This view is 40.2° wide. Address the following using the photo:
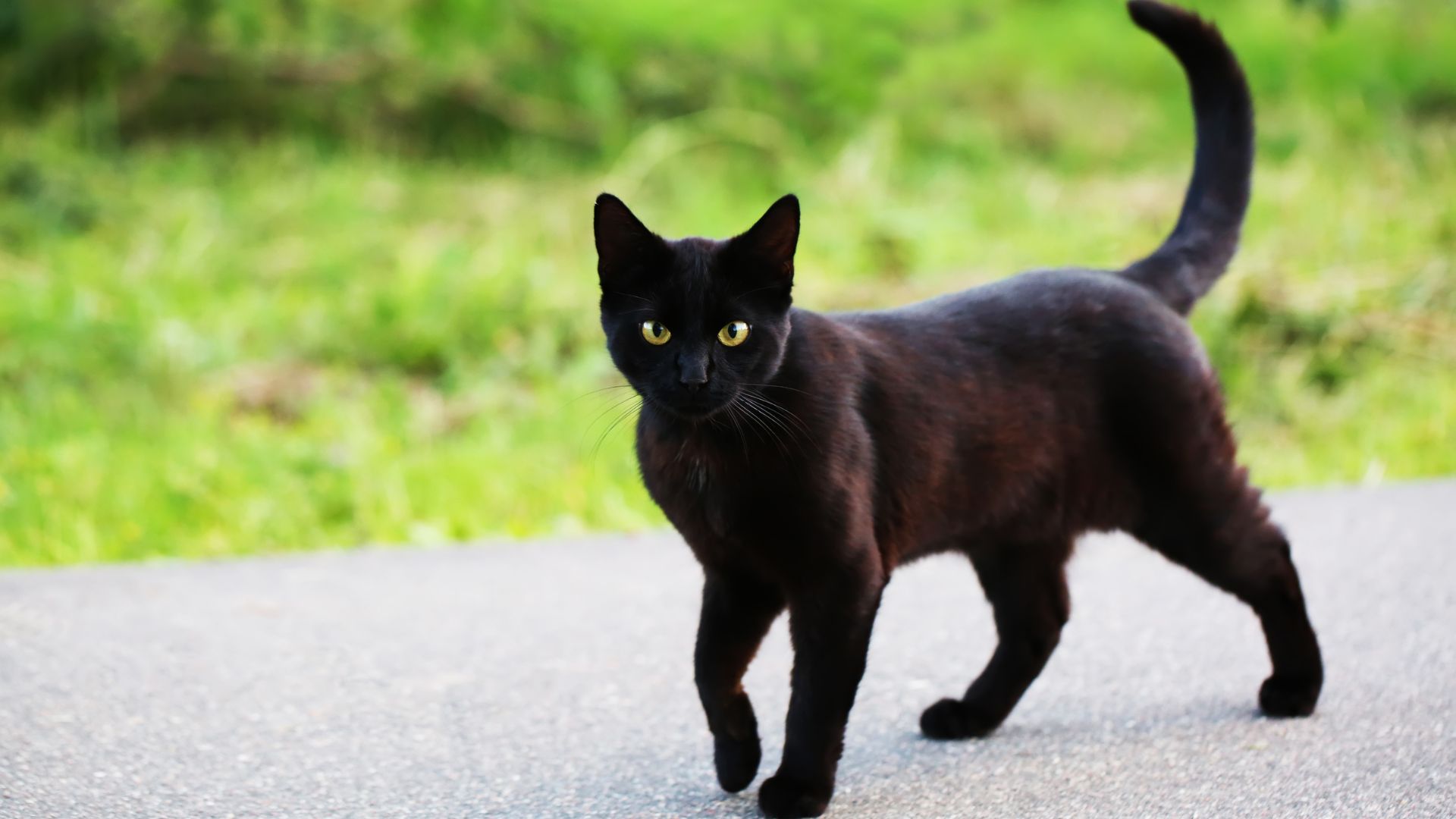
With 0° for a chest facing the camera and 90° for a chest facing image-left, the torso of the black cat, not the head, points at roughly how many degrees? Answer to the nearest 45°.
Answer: approximately 45°
